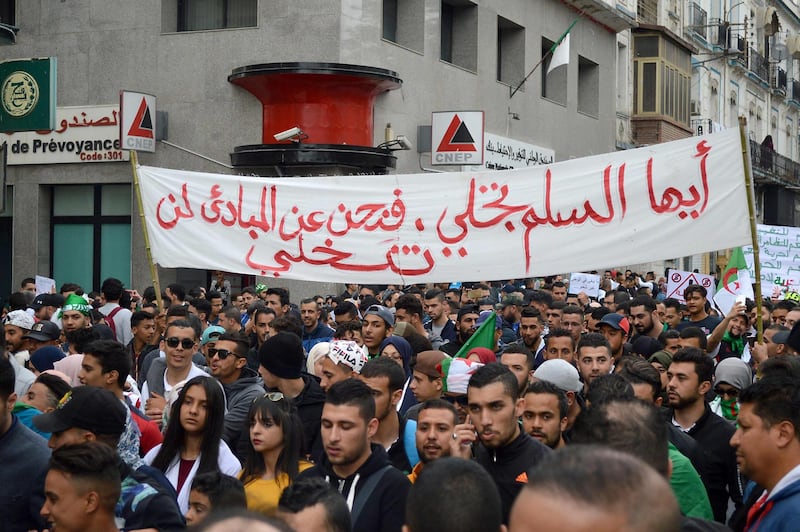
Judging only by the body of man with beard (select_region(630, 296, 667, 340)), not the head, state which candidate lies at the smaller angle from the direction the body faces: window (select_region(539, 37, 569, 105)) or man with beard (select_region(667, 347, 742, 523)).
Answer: the man with beard

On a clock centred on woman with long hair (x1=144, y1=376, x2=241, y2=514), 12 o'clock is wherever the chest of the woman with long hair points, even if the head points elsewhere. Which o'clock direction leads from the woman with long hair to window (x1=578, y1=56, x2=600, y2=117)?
The window is roughly at 7 o'clock from the woman with long hair.

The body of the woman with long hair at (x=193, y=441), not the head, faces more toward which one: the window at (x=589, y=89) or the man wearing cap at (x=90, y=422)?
the man wearing cap

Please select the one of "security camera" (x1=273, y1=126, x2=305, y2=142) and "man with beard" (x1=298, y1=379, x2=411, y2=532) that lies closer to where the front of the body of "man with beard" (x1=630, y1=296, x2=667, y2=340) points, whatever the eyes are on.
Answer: the man with beard

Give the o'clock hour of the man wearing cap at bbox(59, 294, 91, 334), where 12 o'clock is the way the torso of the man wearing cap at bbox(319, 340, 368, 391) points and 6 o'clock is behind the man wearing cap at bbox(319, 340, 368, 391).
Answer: the man wearing cap at bbox(59, 294, 91, 334) is roughly at 3 o'clock from the man wearing cap at bbox(319, 340, 368, 391).

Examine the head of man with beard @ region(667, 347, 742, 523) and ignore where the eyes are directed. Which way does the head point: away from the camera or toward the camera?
toward the camera

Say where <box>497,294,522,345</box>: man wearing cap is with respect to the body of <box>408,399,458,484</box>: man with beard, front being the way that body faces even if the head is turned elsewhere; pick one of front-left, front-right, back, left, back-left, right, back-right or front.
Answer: back

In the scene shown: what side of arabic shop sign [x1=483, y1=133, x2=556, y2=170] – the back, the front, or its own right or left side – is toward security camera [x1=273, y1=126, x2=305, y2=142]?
right

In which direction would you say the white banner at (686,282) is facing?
toward the camera

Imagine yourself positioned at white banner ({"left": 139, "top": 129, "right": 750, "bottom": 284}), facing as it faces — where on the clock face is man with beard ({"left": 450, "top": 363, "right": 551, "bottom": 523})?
The man with beard is roughly at 12 o'clock from the white banner.

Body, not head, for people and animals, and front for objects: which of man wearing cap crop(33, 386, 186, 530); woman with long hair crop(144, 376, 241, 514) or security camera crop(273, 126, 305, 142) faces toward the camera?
the woman with long hair

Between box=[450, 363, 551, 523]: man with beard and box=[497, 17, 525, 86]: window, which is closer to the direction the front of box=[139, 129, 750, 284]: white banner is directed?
the man with beard

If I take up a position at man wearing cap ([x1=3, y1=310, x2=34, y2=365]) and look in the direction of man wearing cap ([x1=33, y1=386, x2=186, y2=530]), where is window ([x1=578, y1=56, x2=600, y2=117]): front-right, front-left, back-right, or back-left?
back-left

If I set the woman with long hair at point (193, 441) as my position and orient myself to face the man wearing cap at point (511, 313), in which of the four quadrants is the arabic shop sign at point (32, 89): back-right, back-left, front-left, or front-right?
front-left

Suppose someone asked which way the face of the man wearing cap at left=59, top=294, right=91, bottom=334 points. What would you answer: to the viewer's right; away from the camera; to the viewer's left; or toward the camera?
toward the camera

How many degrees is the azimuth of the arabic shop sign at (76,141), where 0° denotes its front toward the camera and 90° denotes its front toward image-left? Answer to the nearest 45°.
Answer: approximately 0°

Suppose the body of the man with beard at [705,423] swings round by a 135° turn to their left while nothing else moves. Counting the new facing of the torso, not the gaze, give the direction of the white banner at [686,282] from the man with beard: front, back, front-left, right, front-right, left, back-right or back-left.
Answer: left
